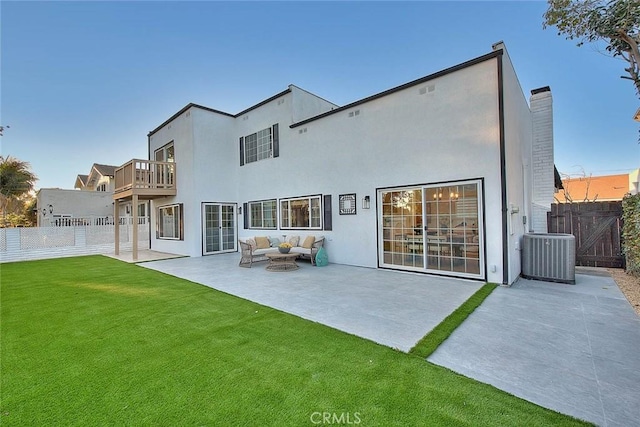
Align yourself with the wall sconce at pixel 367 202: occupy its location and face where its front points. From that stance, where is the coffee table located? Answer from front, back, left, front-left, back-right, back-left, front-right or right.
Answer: front-right

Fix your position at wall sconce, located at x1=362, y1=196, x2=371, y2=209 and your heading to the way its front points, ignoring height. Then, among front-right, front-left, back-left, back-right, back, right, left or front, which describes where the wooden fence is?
back-left

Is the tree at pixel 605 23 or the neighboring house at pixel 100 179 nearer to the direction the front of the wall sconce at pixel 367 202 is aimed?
the neighboring house

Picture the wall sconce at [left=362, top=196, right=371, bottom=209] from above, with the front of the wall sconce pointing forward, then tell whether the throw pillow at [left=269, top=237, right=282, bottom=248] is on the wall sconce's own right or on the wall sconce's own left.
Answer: on the wall sconce's own right

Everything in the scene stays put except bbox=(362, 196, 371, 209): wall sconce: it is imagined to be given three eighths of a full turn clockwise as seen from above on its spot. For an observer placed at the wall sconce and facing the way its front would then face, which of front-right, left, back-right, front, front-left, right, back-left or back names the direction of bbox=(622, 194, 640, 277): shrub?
right

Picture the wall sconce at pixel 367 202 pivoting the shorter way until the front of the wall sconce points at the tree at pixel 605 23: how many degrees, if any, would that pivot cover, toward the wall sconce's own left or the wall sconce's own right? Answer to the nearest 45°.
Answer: approximately 90° to the wall sconce's own left

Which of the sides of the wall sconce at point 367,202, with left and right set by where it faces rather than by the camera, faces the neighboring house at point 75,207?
right

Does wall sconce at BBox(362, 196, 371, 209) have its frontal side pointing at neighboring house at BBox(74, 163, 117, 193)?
no

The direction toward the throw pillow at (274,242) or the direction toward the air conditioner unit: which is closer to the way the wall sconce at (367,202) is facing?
the throw pillow

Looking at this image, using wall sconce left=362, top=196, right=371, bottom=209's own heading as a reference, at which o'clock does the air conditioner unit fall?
The air conditioner unit is roughly at 8 o'clock from the wall sconce.

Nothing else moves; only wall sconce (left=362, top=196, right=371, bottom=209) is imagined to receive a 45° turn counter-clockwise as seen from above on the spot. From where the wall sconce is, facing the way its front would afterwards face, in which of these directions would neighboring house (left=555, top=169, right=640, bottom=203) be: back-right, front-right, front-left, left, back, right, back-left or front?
back-left

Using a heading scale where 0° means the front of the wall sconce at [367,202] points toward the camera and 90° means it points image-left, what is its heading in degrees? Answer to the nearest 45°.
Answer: approximately 45°

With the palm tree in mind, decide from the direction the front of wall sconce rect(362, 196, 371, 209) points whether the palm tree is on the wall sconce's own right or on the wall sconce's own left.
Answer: on the wall sconce's own right

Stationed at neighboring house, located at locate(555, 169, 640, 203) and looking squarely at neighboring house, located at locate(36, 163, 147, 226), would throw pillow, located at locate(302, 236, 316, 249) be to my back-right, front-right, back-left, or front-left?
front-left

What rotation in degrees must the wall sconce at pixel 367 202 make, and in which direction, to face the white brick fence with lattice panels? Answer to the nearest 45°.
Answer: approximately 45° to its right
